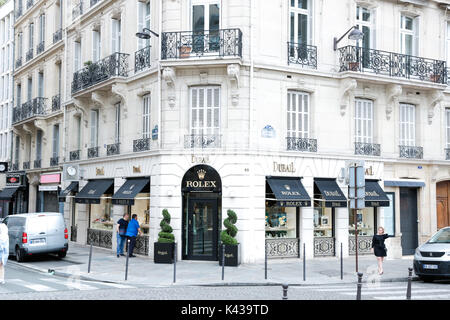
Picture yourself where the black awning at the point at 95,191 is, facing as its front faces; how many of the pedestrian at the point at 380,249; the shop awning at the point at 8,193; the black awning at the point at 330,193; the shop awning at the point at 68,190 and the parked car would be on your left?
3

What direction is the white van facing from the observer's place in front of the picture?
facing away from the viewer and to the left of the viewer

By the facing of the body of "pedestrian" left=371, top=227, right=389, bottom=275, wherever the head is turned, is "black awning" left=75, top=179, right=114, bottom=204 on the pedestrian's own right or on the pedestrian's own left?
on the pedestrian's own right

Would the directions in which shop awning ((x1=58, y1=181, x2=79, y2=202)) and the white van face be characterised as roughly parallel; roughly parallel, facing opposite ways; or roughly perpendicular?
roughly perpendicular

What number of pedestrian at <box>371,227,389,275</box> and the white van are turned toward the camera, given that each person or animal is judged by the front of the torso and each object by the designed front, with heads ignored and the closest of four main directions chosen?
1

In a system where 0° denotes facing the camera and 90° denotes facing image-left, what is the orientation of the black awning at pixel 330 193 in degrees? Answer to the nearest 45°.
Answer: approximately 315°

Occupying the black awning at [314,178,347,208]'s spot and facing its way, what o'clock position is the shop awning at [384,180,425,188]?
The shop awning is roughly at 9 o'clock from the black awning.

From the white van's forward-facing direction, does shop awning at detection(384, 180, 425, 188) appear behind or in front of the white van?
behind
